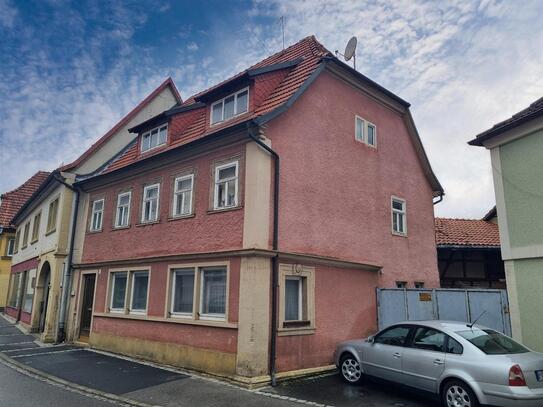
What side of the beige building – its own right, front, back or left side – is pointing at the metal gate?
left

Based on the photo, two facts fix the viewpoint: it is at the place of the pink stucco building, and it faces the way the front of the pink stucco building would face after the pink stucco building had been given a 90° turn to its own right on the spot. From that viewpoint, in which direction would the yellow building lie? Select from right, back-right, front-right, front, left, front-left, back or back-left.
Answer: front

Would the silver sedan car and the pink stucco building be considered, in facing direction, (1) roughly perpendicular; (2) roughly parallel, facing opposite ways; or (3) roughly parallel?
roughly perpendicular

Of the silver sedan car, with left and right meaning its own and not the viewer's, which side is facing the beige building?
front

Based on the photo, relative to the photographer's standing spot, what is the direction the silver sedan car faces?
facing away from the viewer and to the left of the viewer

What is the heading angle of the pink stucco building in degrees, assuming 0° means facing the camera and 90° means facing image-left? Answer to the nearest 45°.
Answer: approximately 45°

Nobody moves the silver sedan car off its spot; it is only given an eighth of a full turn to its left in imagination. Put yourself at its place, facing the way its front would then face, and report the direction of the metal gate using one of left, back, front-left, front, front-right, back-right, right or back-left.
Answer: right

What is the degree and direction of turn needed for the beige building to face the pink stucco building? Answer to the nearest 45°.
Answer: approximately 90° to its left

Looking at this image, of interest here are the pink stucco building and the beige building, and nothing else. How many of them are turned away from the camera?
0

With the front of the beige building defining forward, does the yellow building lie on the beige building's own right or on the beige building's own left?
on the beige building's own right

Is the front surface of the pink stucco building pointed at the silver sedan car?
no

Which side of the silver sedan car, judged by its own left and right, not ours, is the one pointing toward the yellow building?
front
